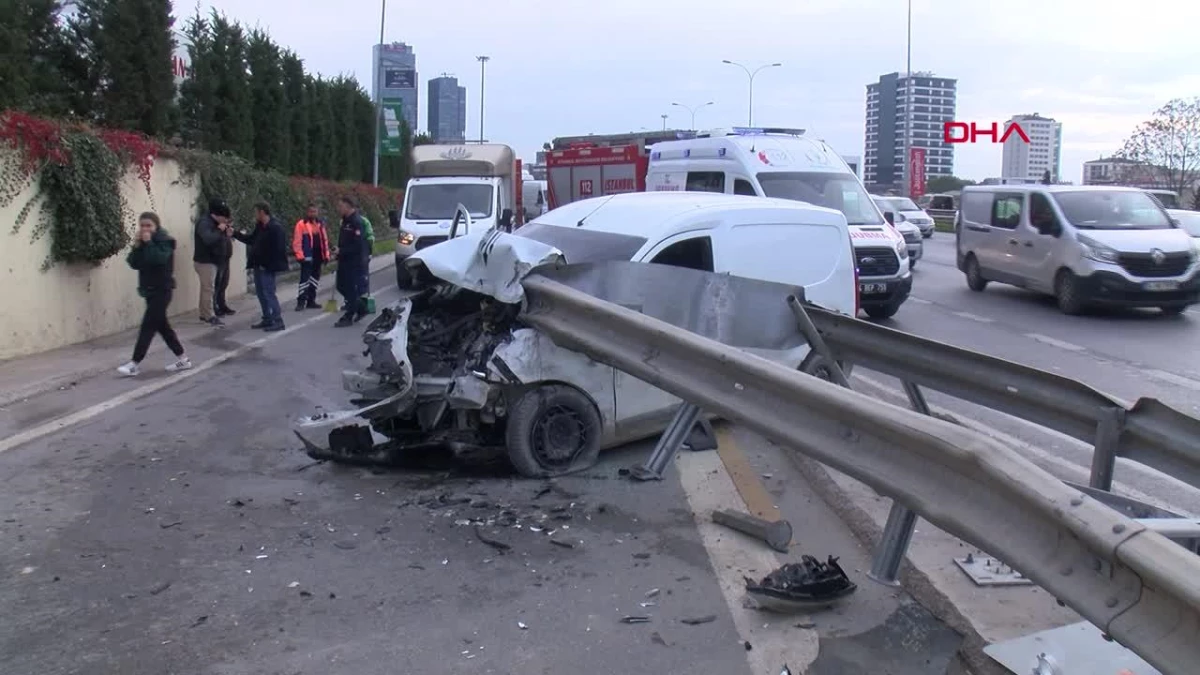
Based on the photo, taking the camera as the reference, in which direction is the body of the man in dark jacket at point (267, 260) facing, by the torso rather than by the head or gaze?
to the viewer's left

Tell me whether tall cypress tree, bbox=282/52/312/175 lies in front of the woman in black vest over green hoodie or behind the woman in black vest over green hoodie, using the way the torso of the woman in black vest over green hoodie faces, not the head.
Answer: behind

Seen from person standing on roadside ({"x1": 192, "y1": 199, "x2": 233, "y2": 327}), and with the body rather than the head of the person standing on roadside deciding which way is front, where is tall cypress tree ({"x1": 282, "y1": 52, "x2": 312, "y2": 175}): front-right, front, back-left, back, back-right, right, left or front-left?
left

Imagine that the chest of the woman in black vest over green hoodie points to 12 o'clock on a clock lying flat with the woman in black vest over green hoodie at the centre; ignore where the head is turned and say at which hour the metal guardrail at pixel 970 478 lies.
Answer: The metal guardrail is roughly at 10 o'clock from the woman in black vest over green hoodie.
